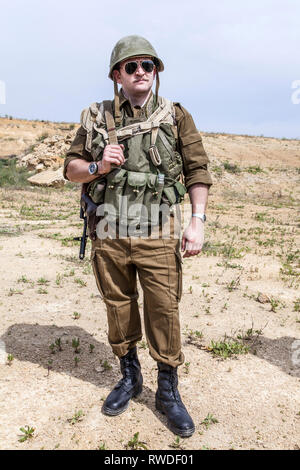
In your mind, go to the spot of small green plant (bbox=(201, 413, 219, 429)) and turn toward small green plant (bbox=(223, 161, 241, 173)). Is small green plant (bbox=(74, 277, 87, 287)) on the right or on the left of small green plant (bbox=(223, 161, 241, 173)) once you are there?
left

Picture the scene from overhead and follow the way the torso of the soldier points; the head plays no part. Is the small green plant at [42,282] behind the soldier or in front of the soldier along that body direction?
behind

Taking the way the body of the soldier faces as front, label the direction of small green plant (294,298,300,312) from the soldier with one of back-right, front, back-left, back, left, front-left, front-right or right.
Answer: back-left

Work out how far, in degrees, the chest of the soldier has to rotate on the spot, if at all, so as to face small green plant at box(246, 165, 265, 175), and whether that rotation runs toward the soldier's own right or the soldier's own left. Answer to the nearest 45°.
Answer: approximately 180°

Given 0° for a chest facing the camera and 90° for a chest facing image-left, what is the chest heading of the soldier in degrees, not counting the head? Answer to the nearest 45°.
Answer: approximately 0°

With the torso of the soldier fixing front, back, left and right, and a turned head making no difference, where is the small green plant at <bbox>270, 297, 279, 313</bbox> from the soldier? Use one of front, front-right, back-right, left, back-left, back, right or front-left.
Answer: back-left
